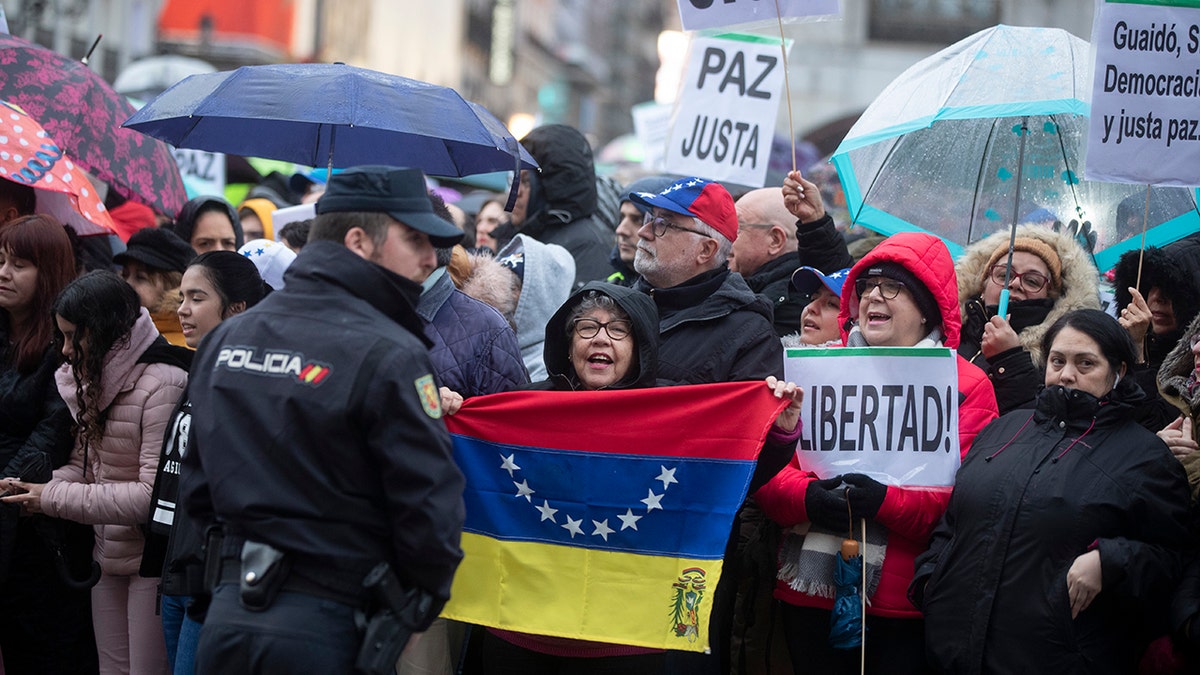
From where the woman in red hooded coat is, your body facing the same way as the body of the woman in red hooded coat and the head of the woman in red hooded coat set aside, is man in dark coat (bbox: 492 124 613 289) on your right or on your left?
on your right

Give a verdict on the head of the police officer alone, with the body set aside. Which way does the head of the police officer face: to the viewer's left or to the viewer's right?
to the viewer's right

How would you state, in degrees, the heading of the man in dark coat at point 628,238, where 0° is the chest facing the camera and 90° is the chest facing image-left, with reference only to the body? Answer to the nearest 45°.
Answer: approximately 45°

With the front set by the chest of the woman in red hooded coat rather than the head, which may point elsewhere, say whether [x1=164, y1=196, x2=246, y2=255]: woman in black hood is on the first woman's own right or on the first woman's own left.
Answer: on the first woman's own right

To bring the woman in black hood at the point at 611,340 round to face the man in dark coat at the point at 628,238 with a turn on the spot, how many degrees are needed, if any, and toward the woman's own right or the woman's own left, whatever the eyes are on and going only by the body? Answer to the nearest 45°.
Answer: approximately 180°

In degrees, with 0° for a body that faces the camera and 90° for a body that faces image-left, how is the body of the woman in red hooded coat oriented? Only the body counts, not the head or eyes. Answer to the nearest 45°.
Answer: approximately 45°
